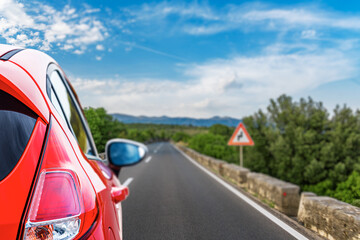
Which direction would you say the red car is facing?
away from the camera

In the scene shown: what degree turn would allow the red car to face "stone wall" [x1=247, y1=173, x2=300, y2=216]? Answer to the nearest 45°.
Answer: approximately 45° to its right

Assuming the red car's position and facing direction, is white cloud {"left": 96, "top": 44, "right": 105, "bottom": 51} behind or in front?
in front

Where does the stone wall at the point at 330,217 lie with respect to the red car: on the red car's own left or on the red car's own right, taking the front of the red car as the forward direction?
on the red car's own right
